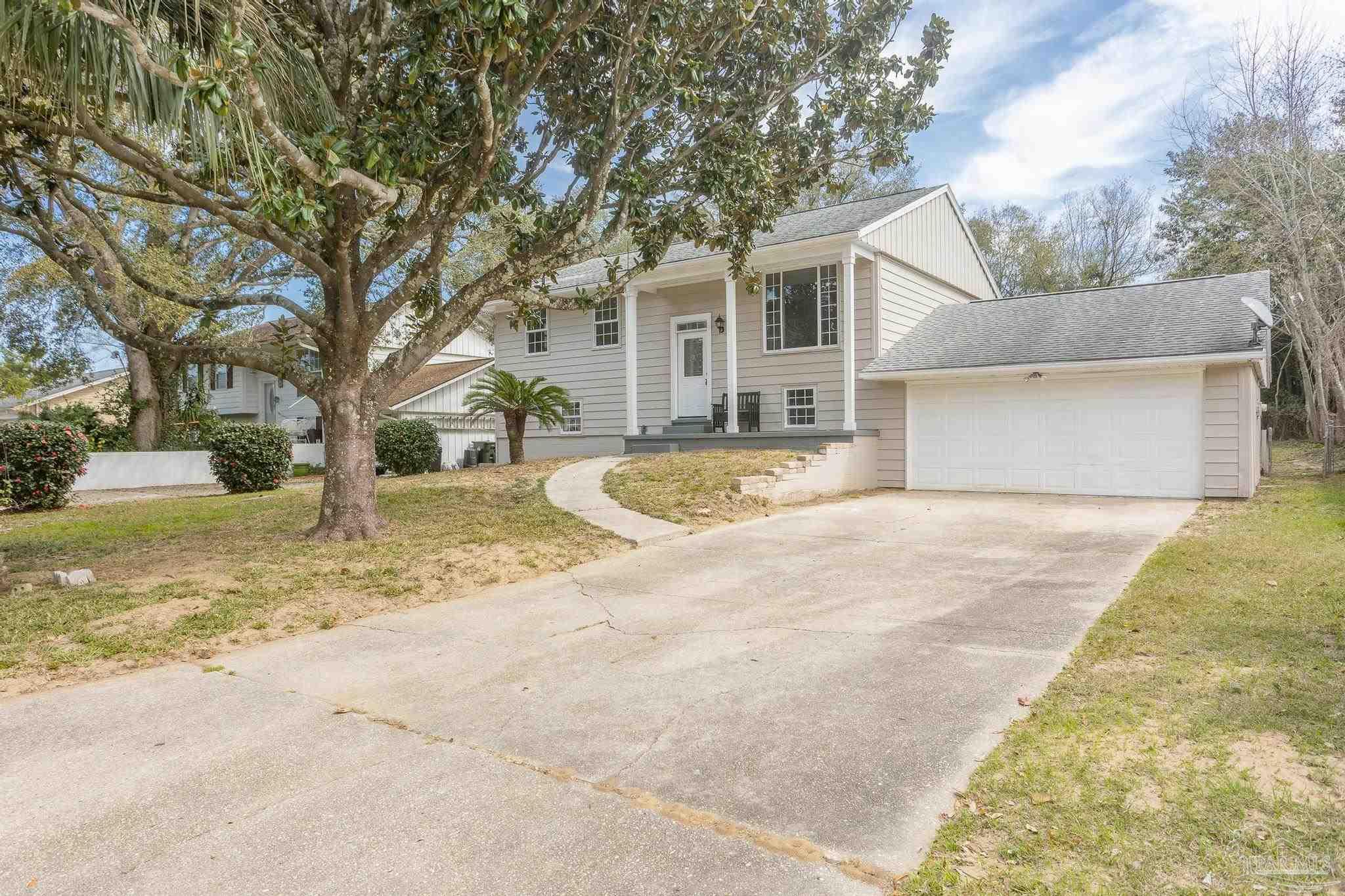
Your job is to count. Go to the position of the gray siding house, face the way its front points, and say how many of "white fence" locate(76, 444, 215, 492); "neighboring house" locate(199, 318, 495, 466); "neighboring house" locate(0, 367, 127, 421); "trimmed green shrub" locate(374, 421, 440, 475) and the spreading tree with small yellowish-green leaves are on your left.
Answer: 0

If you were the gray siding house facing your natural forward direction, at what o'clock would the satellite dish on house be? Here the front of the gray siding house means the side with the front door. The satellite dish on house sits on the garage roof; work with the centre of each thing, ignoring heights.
The satellite dish on house is roughly at 8 o'clock from the gray siding house.

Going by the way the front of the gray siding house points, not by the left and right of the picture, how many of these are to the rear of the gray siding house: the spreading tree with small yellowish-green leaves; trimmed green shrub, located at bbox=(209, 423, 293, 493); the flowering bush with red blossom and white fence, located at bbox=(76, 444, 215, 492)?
0

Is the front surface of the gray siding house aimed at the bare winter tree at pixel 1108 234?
no

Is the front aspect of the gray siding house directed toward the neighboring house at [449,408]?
no

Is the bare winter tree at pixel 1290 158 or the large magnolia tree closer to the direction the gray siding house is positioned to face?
the large magnolia tree

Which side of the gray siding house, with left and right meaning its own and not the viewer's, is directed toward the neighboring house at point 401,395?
right

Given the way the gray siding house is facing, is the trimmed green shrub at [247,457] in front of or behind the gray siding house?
in front

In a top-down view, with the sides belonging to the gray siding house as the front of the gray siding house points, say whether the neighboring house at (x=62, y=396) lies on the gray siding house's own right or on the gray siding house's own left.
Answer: on the gray siding house's own right

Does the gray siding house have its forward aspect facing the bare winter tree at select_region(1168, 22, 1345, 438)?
no

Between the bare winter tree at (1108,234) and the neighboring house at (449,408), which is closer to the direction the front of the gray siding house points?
the neighboring house

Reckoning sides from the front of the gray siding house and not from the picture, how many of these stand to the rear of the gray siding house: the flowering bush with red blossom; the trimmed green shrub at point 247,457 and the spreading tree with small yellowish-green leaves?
0

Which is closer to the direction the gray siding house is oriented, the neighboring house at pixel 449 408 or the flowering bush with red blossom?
the flowering bush with red blossom

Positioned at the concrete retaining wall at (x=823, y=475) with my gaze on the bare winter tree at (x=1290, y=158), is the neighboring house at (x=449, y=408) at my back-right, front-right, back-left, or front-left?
back-left

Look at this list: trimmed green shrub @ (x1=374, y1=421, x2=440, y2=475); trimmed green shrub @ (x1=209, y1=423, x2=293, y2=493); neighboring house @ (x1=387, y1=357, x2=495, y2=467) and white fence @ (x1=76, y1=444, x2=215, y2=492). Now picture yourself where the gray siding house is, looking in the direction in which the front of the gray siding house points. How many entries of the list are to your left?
0

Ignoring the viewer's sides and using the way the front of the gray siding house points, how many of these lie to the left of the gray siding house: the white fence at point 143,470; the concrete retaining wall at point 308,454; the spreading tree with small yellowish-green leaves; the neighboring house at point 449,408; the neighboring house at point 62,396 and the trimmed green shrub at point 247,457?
0
